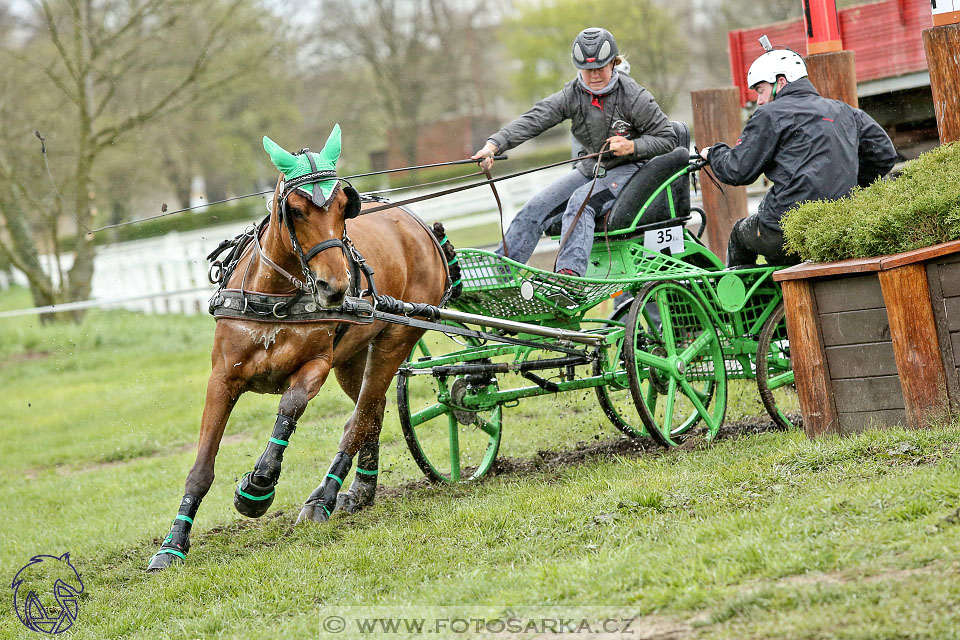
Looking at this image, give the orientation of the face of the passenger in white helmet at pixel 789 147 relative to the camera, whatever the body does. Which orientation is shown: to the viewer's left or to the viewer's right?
to the viewer's left

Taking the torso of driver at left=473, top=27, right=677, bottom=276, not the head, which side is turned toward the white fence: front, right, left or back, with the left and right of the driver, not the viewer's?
right

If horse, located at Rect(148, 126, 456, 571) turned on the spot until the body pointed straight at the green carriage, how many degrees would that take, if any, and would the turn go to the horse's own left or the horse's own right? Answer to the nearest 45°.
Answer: approximately 180°

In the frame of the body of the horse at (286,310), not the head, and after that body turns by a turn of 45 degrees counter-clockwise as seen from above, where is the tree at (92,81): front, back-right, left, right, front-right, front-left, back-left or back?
back

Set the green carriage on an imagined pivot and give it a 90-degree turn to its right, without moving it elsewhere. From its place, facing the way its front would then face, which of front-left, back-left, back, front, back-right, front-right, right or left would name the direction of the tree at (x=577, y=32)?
front-right

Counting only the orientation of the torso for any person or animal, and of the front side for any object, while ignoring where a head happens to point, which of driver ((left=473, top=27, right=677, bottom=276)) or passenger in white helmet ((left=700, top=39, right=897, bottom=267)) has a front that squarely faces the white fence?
passenger in white helmet ((left=700, top=39, right=897, bottom=267))

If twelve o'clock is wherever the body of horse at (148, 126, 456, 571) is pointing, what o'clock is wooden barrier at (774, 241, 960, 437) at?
The wooden barrier is roughly at 8 o'clock from the horse.

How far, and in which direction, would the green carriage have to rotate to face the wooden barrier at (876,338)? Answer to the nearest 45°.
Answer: approximately 90° to its left

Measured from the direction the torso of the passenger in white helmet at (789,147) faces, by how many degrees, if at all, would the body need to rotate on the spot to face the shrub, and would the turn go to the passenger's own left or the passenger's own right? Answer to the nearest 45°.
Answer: approximately 180°

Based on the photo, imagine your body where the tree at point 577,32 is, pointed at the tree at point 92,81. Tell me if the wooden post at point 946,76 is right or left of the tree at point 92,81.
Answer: left

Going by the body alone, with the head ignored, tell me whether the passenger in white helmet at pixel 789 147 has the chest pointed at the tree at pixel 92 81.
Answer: yes

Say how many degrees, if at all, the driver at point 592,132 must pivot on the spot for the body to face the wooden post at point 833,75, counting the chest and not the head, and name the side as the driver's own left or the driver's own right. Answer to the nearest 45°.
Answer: approximately 180°

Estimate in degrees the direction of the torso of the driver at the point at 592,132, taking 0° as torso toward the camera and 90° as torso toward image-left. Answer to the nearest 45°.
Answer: approximately 45°

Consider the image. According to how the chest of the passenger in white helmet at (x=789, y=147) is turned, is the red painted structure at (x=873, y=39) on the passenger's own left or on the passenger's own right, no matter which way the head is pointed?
on the passenger's own right

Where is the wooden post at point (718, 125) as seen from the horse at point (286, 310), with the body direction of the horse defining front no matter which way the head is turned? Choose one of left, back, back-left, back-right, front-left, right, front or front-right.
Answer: back
